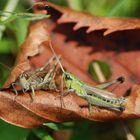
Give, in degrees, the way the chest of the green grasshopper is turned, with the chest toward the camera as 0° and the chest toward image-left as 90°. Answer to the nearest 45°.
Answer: approximately 90°

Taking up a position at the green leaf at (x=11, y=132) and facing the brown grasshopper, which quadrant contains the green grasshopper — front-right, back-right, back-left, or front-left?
front-right

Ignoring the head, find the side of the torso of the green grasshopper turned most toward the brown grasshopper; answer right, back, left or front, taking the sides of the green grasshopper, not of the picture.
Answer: front
